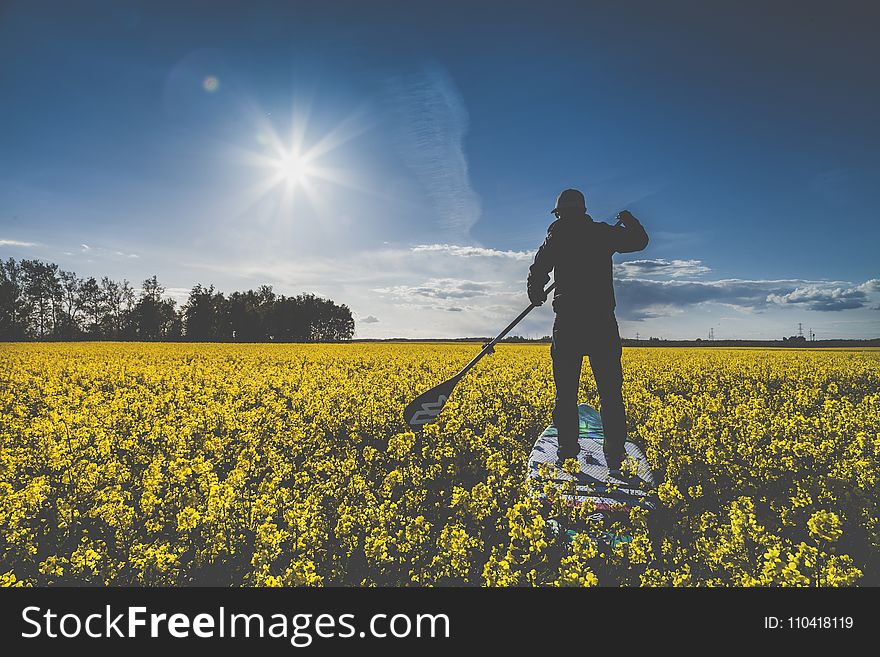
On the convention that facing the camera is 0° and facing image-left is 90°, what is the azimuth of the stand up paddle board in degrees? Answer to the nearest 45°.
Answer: approximately 180°

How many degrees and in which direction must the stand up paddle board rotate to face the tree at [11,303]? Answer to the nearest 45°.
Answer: approximately 45° to its left
